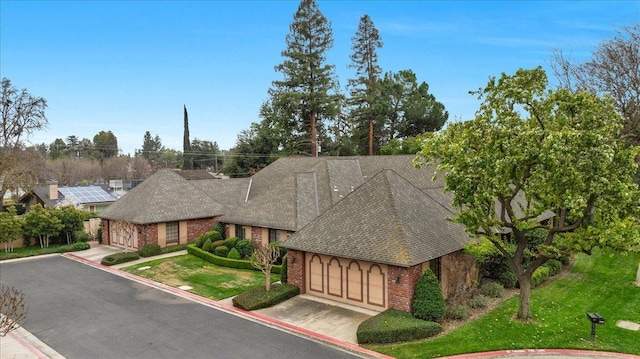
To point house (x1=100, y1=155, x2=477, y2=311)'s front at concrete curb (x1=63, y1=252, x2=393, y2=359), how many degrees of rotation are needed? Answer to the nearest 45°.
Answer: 0° — it already faces it

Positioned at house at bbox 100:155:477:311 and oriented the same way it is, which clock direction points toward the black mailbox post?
The black mailbox post is roughly at 9 o'clock from the house.

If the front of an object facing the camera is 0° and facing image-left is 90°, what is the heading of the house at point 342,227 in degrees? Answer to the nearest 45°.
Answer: approximately 45°

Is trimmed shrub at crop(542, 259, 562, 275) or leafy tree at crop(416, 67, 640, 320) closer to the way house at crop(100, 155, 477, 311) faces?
the leafy tree

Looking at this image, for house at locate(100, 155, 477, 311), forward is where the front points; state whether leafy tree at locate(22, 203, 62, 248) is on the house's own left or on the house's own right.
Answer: on the house's own right

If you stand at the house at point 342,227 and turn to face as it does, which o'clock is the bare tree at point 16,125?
The bare tree is roughly at 3 o'clock from the house.

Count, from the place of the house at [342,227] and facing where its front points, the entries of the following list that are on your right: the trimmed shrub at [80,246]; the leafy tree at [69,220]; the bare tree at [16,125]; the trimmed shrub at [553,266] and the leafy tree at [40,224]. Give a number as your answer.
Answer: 4

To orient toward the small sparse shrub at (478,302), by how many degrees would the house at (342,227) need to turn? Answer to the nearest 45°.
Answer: approximately 90° to its left

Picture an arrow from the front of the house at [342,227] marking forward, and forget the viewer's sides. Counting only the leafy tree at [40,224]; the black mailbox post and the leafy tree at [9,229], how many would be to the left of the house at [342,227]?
1

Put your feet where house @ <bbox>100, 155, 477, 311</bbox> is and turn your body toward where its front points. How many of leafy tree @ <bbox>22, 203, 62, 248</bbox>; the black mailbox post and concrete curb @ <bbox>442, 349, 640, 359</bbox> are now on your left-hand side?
2

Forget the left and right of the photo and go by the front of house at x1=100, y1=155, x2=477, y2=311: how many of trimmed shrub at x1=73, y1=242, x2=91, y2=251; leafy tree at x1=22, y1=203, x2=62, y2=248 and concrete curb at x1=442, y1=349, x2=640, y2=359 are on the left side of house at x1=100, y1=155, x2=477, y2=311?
1

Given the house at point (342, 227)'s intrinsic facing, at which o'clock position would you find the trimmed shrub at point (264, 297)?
The trimmed shrub is roughly at 1 o'clock from the house.

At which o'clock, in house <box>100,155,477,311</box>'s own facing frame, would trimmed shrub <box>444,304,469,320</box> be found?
The trimmed shrub is roughly at 9 o'clock from the house.

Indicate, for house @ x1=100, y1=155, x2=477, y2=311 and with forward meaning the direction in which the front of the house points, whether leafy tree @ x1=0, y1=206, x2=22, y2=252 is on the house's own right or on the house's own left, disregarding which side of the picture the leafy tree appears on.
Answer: on the house's own right

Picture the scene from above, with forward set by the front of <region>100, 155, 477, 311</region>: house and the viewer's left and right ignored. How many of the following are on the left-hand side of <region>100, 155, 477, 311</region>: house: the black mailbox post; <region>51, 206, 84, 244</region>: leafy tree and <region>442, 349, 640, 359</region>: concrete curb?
2

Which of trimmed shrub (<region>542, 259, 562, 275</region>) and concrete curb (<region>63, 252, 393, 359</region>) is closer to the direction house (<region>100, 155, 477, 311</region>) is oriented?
the concrete curb
